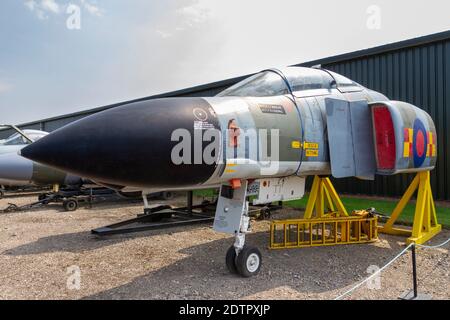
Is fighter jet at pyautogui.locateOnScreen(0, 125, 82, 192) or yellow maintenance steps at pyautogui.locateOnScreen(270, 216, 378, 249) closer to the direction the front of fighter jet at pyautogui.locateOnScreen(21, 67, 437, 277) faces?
the fighter jet

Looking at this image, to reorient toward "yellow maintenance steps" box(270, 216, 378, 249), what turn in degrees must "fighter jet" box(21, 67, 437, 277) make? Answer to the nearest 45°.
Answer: approximately 180°

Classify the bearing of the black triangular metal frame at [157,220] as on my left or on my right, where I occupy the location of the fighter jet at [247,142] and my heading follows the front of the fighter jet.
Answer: on my right

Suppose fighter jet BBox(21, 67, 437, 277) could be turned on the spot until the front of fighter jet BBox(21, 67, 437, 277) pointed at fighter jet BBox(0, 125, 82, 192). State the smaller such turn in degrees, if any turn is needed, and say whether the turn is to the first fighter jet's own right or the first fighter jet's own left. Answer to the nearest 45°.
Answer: approximately 90° to the first fighter jet's own right

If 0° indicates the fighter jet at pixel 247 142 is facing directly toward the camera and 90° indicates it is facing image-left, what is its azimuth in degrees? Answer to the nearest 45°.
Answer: approximately 45°
